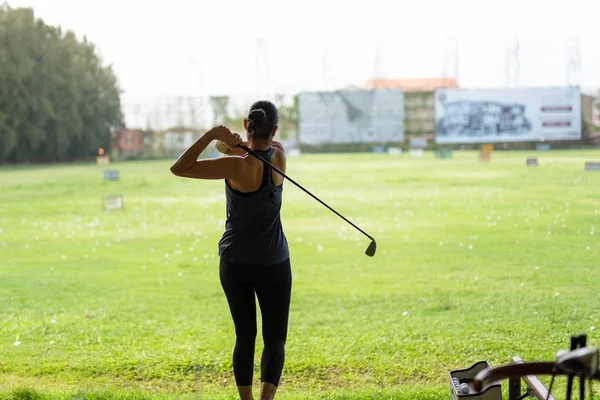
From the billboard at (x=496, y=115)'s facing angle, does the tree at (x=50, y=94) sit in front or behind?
in front

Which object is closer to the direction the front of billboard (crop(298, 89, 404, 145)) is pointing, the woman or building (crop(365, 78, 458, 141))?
the woman

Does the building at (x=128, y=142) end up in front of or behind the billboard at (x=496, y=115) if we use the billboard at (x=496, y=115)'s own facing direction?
in front

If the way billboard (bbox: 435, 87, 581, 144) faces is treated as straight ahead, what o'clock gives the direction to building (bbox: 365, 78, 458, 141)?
The building is roughly at 4 o'clock from the billboard.

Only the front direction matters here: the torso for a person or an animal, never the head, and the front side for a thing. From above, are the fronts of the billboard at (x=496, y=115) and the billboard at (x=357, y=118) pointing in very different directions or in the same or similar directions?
same or similar directions

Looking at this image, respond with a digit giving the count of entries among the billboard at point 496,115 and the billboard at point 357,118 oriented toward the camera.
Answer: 2

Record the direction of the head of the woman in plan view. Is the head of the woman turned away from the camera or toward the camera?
away from the camera

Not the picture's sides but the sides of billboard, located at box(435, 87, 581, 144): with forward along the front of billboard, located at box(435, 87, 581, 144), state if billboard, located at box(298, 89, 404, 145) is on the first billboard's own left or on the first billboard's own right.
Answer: on the first billboard's own right

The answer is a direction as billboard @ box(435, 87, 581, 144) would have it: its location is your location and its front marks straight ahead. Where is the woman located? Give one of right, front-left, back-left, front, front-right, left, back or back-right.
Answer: front

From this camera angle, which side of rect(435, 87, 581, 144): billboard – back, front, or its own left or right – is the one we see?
front

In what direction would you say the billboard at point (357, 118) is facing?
toward the camera

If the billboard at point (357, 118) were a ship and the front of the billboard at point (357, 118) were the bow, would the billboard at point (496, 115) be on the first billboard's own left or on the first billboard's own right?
on the first billboard's own left
